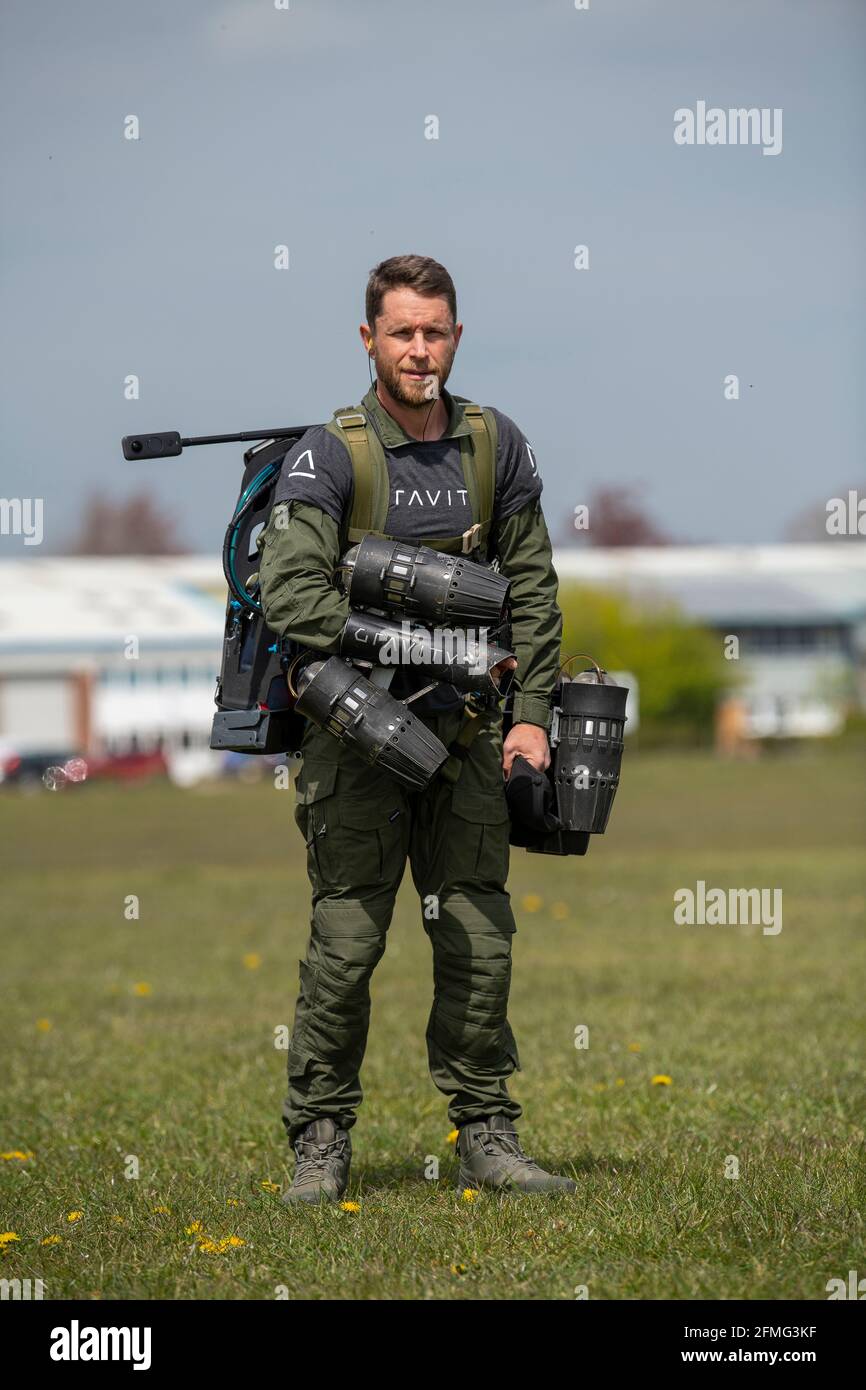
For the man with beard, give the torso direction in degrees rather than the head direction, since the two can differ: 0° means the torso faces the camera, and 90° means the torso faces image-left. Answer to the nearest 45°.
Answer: approximately 315°
